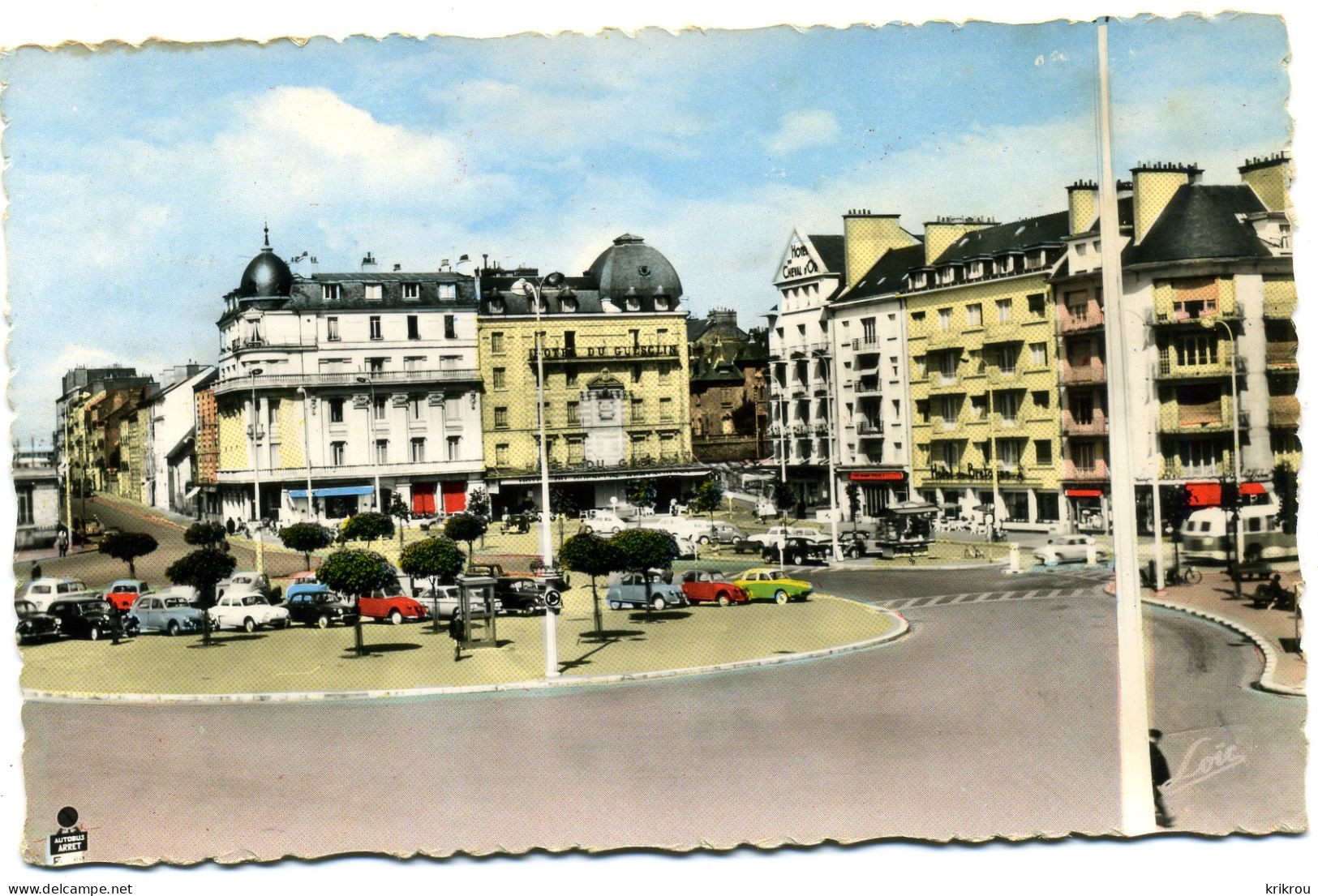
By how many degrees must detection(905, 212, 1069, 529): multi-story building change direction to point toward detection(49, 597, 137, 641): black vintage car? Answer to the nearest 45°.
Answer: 0° — it already faces it

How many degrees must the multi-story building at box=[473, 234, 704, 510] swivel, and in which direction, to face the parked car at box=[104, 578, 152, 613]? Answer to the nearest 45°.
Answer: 0° — it already faces it

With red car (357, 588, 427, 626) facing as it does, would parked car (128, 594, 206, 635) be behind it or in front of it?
behind

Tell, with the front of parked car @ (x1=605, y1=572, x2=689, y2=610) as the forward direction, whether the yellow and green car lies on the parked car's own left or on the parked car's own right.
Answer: on the parked car's own left

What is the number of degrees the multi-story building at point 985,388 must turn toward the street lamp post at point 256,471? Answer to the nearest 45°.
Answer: approximately 45° to its right
